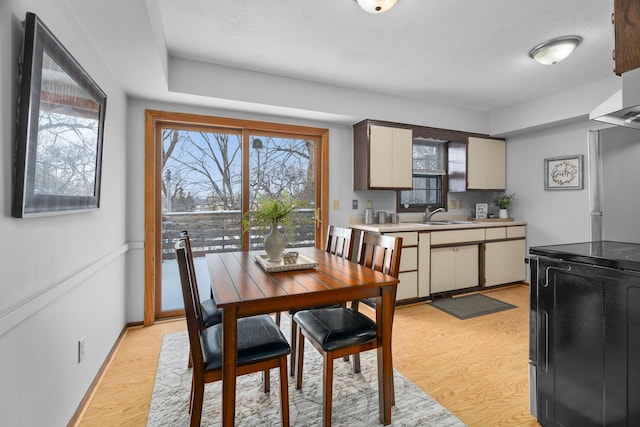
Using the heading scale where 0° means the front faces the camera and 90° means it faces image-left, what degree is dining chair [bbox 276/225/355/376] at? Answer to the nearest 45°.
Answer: approximately 45°

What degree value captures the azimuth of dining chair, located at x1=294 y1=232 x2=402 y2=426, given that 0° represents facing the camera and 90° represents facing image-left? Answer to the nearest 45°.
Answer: approximately 45°

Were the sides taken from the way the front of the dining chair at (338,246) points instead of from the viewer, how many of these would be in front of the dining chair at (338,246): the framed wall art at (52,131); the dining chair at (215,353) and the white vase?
3

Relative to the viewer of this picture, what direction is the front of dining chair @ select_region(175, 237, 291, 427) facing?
facing to the right of the viewer

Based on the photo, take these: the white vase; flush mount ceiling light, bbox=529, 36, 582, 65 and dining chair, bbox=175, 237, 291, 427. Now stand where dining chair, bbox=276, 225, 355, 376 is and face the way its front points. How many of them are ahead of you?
2

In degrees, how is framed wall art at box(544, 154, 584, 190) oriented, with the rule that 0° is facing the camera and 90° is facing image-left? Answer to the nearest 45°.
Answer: approximately 45°

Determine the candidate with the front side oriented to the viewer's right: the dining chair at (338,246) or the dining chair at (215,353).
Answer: the dining chair at (215,353)
